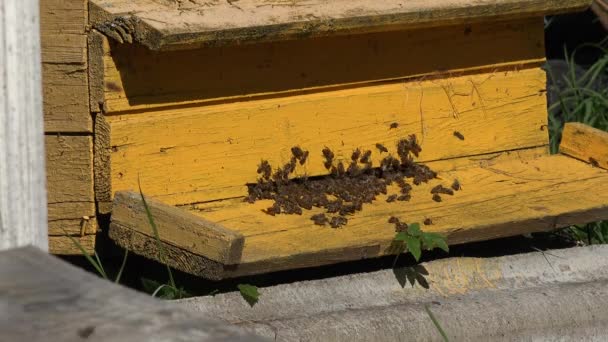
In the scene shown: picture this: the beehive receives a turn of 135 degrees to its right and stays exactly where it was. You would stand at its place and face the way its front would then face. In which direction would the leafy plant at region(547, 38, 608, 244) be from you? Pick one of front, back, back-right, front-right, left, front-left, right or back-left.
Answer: back-right

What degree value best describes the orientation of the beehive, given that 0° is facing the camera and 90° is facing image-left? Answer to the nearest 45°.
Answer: approximately 315°
